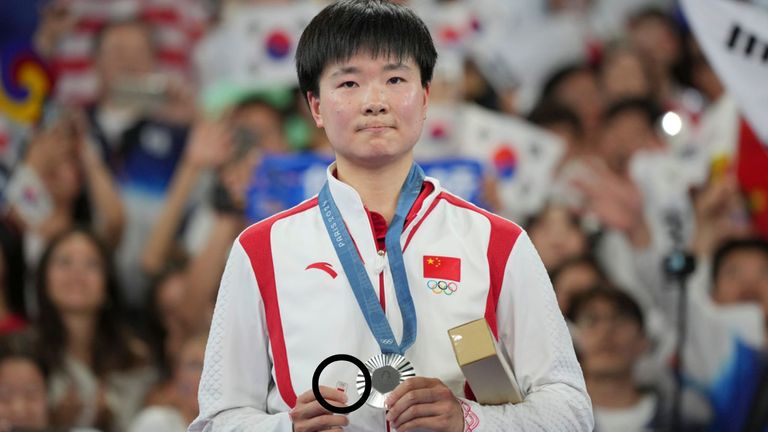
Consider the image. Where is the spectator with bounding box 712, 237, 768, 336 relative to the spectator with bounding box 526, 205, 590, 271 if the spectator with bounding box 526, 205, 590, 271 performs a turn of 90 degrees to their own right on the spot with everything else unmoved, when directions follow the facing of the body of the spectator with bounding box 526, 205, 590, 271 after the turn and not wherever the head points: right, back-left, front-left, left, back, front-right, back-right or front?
back

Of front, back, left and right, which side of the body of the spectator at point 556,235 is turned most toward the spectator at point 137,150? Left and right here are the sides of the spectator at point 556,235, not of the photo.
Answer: right

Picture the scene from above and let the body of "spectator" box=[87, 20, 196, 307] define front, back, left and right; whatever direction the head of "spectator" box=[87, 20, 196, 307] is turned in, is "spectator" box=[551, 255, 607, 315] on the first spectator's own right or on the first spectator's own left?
on the first spectator's own left

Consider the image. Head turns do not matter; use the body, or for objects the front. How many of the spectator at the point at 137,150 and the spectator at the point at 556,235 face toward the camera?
2

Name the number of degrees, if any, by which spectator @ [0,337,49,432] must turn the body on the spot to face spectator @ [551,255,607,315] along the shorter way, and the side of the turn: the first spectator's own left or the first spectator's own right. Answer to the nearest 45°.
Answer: approximately 90° to the first spectator's own left

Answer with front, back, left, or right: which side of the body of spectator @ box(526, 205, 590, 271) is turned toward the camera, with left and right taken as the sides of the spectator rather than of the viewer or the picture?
front

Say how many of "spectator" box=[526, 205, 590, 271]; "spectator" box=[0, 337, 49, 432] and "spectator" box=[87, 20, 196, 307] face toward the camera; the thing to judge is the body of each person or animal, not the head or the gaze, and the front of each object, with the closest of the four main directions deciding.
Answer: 3

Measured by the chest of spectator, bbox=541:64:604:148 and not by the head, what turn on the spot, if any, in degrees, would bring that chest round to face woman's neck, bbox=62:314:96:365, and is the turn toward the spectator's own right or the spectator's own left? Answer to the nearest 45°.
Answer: approximately 90° to the spectator's own right

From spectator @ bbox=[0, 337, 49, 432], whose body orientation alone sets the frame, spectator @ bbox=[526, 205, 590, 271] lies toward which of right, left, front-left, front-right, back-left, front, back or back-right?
left
